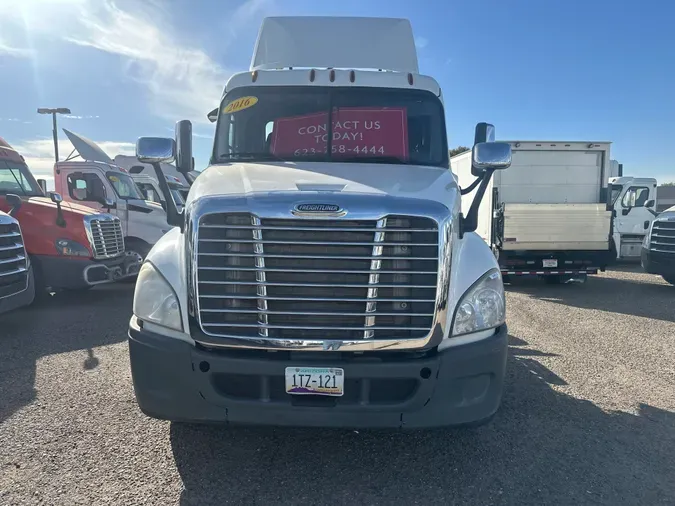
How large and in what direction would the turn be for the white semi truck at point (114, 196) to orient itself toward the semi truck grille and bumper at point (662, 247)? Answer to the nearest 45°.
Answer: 0° — it already faces it

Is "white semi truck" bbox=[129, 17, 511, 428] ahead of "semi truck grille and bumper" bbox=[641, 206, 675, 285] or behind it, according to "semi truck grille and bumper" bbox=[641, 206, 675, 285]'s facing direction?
ahead

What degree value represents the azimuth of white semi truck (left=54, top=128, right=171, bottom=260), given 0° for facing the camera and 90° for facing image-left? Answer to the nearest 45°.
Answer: approximately 315°

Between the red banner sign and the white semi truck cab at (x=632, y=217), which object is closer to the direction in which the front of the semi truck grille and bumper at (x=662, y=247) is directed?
the red banner sign

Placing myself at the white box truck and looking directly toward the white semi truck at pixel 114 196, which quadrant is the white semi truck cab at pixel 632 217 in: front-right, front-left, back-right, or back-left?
back-right

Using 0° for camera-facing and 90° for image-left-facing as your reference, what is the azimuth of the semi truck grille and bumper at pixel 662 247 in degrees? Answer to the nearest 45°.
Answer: approximately 45°

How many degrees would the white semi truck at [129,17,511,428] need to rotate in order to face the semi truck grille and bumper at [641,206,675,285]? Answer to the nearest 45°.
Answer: approximately 135° to its left
